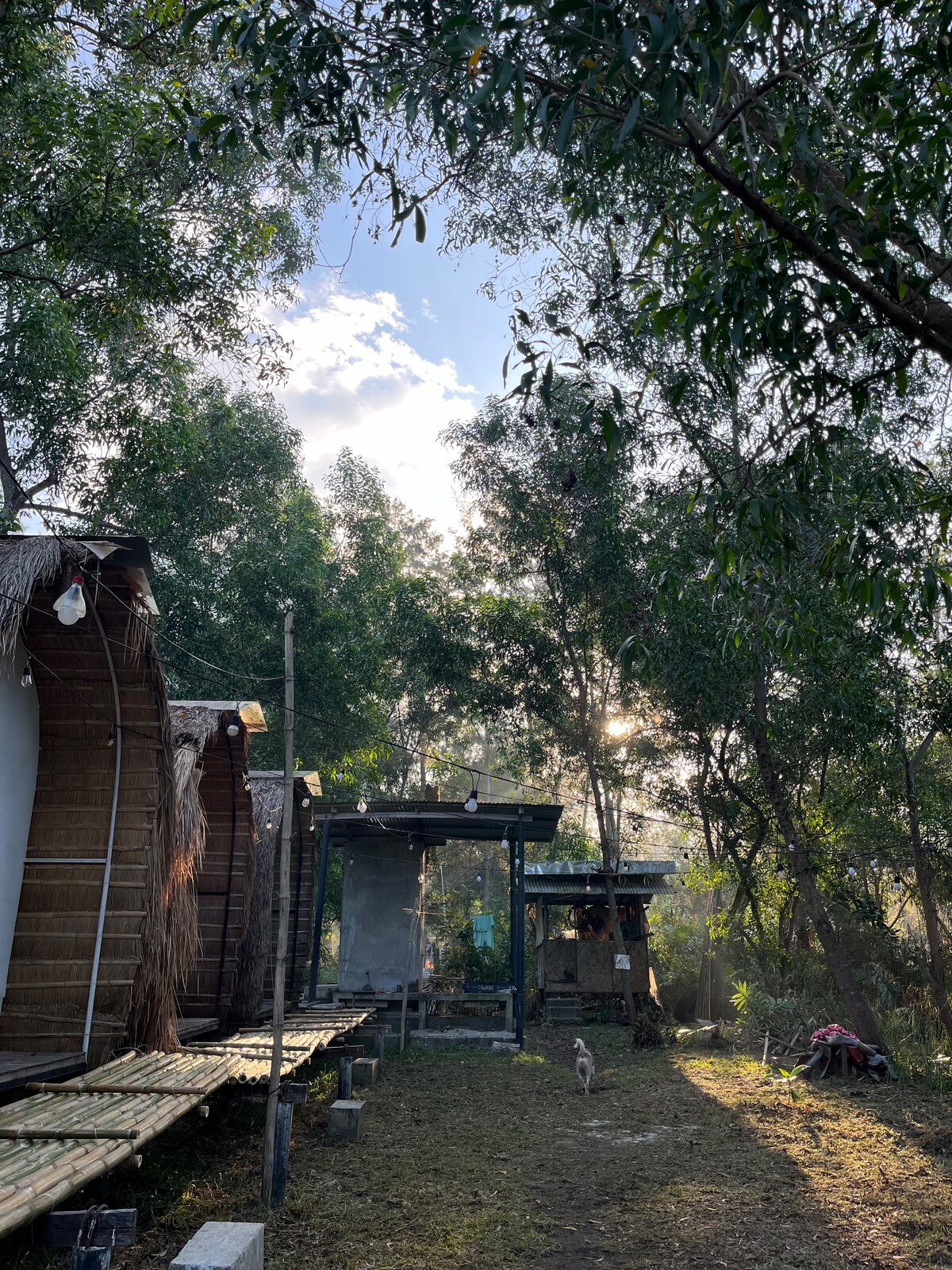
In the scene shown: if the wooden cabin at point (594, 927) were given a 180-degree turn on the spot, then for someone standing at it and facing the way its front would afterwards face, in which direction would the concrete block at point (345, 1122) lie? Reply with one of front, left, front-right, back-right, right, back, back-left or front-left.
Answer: back

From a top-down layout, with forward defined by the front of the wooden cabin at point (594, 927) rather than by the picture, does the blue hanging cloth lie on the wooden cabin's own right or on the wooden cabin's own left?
on the wooden cabin's own right

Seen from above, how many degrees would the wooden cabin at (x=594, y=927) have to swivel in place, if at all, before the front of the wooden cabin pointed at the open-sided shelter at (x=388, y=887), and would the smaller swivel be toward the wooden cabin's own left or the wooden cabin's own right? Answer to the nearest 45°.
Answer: approximately 45° to the wooden cabin's own right

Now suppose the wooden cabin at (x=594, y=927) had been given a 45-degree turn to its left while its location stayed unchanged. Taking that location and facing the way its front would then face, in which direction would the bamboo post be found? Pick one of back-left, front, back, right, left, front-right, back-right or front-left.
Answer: front-right

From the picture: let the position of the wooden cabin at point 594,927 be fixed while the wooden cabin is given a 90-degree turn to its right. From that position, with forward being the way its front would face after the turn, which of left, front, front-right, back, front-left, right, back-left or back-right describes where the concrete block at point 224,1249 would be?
left

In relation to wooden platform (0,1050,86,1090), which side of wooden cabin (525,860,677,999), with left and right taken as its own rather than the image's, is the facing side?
front

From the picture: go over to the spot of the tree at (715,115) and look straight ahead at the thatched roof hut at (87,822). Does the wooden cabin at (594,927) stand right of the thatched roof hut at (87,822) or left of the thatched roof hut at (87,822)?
right

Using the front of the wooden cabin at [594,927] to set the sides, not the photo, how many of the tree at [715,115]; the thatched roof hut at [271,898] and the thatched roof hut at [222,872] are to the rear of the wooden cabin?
0

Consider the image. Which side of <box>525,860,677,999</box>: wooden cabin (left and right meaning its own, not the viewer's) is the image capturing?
front

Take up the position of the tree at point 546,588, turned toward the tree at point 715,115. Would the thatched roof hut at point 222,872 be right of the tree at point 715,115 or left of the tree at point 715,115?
right

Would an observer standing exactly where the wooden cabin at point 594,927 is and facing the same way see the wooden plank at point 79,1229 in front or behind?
in front

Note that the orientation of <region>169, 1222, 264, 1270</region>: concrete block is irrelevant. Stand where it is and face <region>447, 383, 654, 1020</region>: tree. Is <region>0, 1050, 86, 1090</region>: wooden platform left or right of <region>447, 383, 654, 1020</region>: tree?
left

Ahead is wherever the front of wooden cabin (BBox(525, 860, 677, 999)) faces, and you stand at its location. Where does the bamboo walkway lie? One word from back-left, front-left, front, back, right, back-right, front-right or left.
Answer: front

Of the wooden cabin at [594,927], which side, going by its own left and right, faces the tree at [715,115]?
front

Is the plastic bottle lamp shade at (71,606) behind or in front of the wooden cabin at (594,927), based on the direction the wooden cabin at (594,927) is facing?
in front
